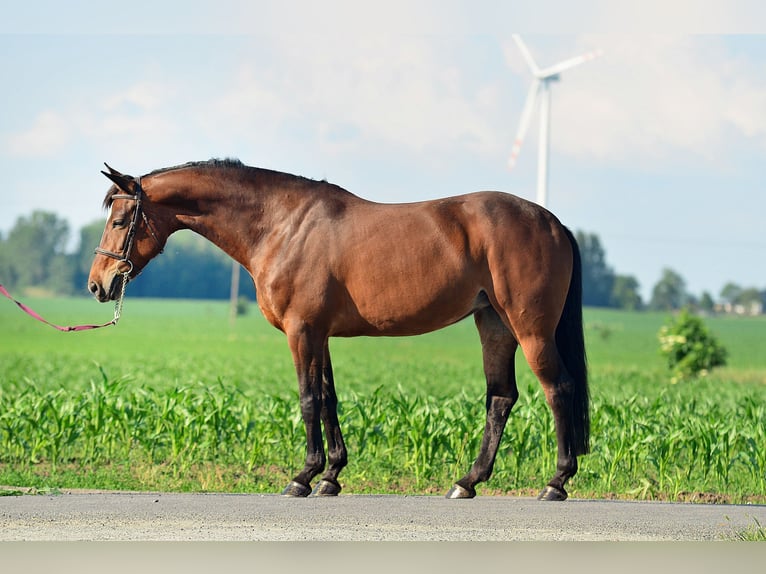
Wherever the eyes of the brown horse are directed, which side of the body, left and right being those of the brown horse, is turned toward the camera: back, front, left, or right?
left

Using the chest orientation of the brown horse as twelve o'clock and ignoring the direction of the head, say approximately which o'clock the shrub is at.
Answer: The shrub is roughly at 4 o'clock from the brown horse.
